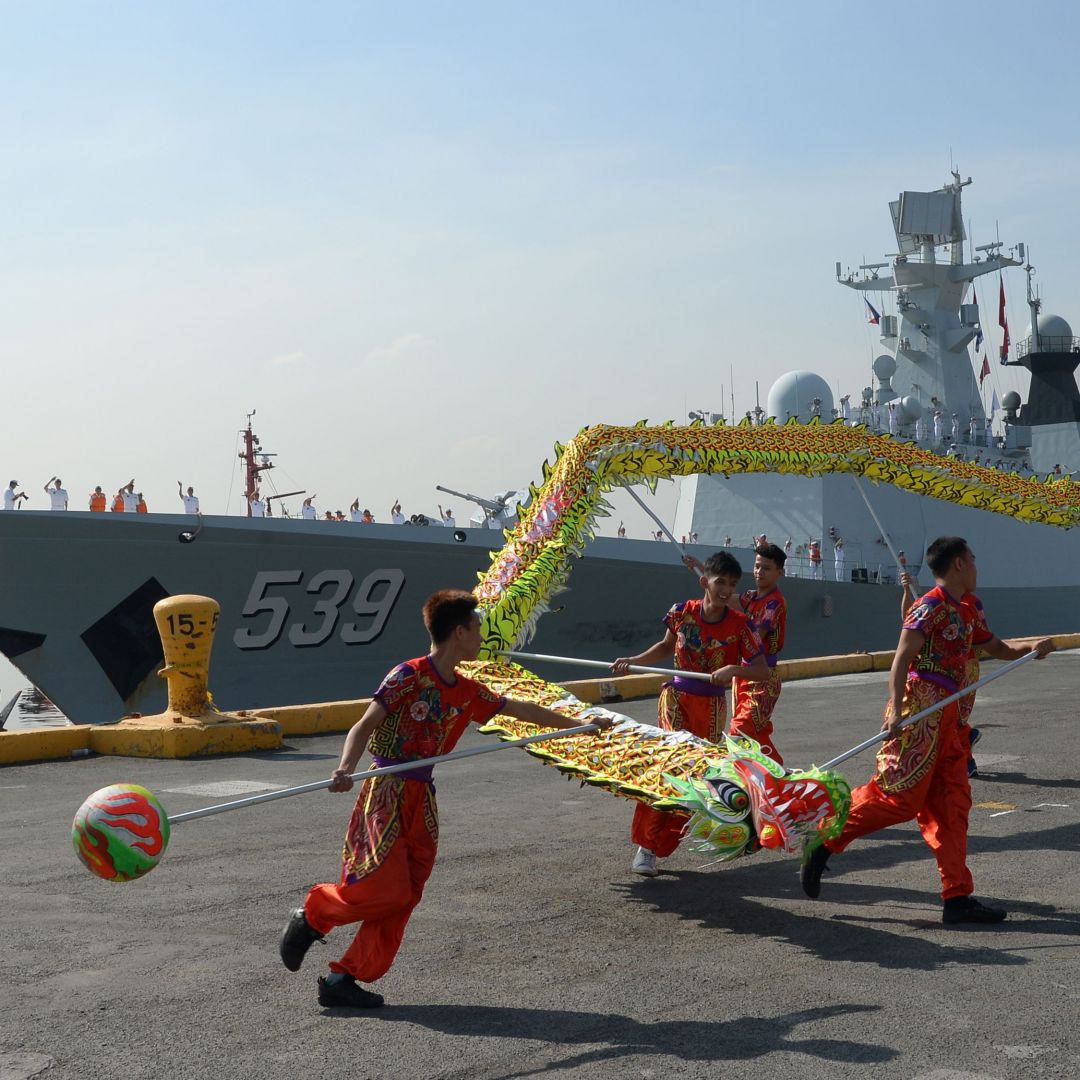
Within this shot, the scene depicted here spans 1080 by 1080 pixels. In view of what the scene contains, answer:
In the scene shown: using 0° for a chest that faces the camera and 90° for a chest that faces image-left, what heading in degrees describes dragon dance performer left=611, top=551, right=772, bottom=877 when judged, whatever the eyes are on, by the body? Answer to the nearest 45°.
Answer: approximately 315°

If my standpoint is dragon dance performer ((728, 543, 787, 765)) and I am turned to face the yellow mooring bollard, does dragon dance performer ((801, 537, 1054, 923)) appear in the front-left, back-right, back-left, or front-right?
back-left

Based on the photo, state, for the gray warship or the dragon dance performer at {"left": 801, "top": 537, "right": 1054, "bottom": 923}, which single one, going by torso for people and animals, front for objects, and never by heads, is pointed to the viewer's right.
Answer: the dragon dance performer

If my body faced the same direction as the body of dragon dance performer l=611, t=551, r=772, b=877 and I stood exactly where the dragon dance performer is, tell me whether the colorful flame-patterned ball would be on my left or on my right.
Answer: on my right

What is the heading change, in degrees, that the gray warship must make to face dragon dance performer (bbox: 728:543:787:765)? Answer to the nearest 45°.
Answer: approximately 45° to its left

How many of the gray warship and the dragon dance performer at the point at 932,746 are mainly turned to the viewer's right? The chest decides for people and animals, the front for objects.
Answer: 1

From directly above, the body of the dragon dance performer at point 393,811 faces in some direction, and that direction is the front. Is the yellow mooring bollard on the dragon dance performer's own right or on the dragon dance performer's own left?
on the dragon dance performer's own left

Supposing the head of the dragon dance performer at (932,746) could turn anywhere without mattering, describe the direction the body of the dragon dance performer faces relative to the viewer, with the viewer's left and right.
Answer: facing to the right of the viewer

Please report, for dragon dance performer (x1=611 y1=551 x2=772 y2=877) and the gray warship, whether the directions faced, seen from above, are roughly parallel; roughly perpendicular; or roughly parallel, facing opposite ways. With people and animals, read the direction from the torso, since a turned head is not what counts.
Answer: roughly perpendicular

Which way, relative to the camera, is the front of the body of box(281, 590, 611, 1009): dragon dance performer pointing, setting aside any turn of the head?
to the viewer's right
